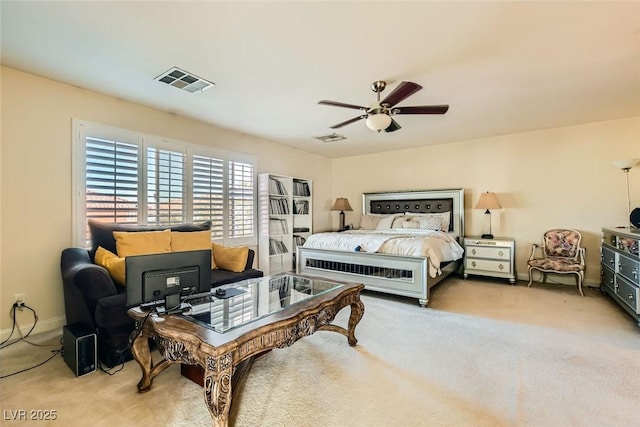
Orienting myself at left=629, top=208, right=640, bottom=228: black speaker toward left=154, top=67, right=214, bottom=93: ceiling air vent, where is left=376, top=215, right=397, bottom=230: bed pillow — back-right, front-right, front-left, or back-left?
front-right

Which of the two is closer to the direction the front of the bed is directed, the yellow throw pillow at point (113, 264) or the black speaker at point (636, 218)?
the yellow throw pillow

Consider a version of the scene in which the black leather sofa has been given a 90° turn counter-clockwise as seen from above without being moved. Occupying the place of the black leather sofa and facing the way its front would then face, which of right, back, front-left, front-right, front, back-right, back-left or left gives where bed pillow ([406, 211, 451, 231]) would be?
front-right

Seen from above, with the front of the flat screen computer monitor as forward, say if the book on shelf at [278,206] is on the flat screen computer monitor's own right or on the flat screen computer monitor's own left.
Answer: on the flat screen computer monitor's own right

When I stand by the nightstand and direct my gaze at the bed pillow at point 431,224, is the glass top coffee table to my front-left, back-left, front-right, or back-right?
front-left

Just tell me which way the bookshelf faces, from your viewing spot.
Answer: facing the viewer and to the right of the viewer

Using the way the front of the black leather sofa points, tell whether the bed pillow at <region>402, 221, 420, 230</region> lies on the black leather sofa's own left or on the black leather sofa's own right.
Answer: on the black leather sofa's own left

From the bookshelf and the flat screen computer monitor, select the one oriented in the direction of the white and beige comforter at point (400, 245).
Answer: the bookshelf

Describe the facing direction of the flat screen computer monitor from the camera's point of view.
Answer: facing away from the viewer and to the left of the viewer

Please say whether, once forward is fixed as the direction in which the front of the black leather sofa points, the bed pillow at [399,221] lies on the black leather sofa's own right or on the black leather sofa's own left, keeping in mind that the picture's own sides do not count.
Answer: on the black leather sofa's own left

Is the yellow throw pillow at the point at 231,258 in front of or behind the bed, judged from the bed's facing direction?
in front

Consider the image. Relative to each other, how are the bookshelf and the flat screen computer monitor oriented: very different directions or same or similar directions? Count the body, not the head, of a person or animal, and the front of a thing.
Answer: very different directions

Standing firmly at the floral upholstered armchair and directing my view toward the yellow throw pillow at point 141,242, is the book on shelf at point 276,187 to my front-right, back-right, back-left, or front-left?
front-right

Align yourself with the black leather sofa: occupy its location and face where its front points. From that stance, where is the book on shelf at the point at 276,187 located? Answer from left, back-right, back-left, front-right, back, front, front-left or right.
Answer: left

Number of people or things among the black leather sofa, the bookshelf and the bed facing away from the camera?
0

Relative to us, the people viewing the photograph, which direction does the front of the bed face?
facing the viewer and to the left of the viewer

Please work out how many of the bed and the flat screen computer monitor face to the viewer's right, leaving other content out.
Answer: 0
